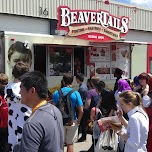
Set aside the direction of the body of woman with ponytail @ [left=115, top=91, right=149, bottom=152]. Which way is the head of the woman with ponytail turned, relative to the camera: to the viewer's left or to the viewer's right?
to the viewer's left

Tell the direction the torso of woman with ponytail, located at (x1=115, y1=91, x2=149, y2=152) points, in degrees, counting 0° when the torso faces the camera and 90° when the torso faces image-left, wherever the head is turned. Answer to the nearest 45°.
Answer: approximately 90°

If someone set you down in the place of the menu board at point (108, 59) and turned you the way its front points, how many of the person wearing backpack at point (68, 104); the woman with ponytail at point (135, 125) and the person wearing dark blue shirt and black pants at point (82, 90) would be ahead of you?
3

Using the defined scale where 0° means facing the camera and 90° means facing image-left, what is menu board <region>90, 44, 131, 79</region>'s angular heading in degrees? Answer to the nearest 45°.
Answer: approximately 0°
